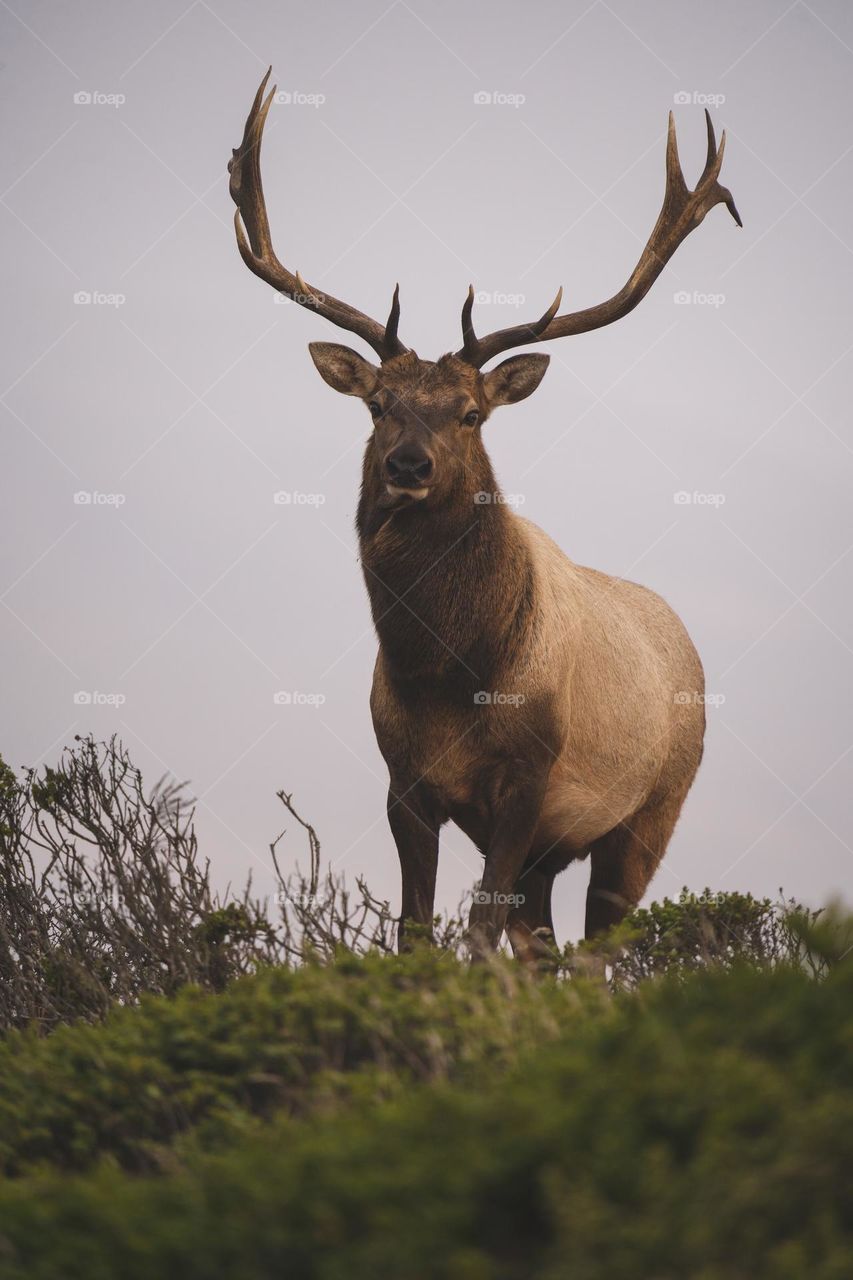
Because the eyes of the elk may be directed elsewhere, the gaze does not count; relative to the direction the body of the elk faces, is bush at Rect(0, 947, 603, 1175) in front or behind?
in front

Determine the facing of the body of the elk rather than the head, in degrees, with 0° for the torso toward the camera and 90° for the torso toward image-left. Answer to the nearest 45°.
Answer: approximately 45°

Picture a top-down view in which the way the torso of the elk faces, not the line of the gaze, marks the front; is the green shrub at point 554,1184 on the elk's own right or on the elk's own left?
on the elk's own left
